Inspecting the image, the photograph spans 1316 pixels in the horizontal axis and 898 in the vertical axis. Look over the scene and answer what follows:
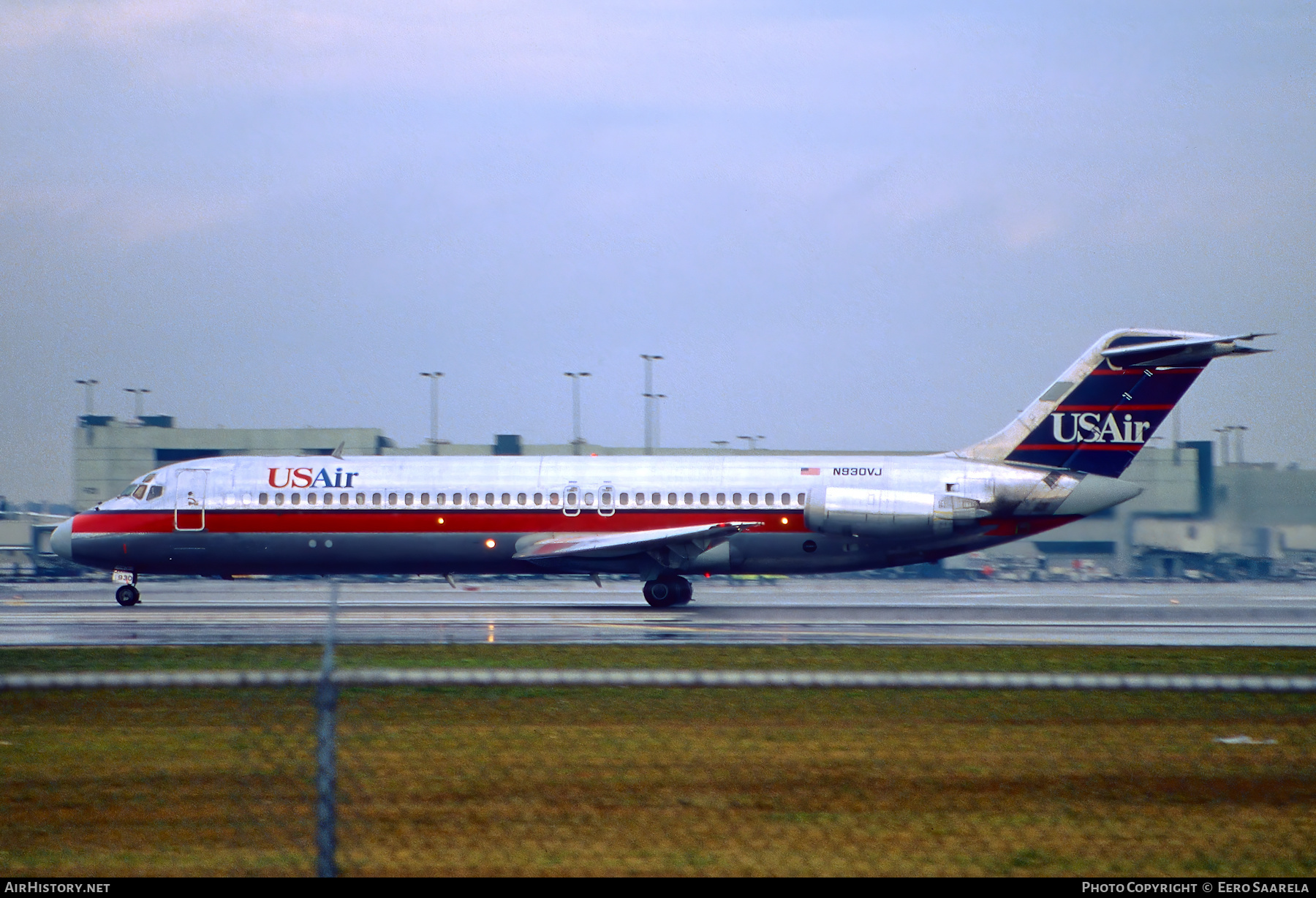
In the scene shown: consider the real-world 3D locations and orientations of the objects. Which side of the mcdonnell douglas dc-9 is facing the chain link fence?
left

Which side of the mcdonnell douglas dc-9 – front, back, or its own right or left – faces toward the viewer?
left
